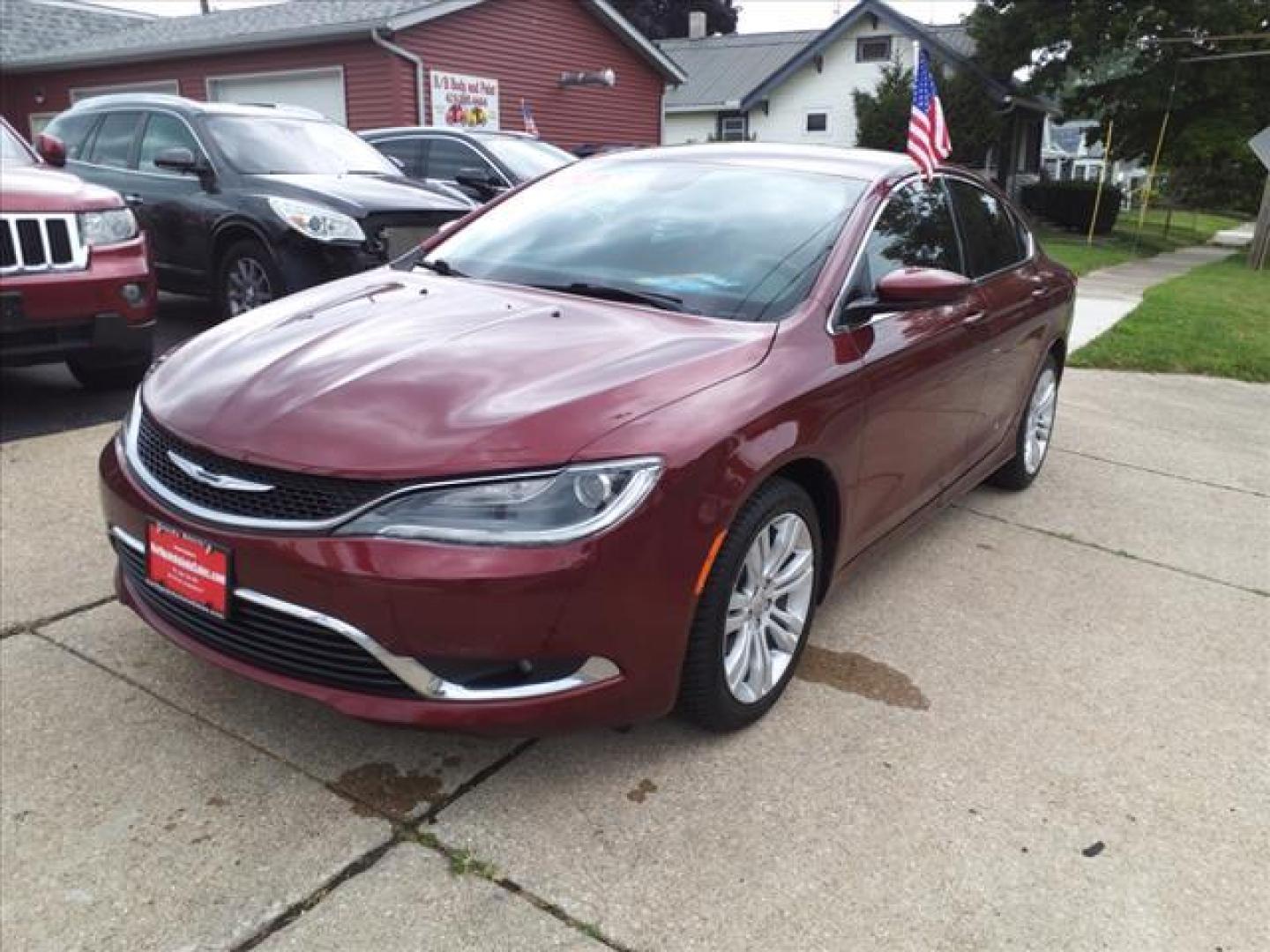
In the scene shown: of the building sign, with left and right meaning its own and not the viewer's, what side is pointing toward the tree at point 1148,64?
left

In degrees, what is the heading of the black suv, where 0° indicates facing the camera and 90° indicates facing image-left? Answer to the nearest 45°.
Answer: approximately 315°

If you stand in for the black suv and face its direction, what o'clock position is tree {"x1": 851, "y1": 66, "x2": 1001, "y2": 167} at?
The tree is roughly at 9 o'clock from the black suv.

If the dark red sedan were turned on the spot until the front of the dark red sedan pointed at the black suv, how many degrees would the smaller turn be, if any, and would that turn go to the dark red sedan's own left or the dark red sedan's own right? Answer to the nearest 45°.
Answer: approximately 90° to the dark red sedan's own right

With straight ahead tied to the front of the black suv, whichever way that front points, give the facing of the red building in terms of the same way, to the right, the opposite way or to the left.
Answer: to the right

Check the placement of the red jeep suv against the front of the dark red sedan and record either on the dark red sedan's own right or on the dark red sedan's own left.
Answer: on the dark red sedan's own right

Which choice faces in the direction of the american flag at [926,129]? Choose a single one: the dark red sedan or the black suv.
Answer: the black suv

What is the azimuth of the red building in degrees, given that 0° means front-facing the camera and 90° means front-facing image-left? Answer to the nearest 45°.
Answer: approximately 45°

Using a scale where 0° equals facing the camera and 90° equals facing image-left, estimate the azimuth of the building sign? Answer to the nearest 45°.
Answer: approximately 315°
